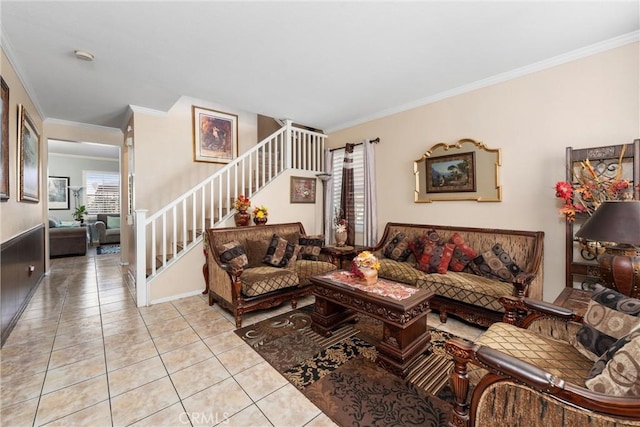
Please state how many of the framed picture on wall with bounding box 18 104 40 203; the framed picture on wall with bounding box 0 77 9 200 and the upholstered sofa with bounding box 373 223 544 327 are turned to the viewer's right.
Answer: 2

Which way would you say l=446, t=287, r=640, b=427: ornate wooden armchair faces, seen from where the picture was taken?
facing away from the viewer and to the left of the viewer

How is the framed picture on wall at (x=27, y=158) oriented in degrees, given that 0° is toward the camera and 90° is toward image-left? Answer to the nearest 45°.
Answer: approximately 270°

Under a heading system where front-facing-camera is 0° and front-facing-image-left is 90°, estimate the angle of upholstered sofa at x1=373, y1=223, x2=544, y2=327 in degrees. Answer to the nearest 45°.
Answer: approximately 45°

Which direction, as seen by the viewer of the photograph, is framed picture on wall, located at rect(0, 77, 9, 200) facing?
facing to the right of the viewer

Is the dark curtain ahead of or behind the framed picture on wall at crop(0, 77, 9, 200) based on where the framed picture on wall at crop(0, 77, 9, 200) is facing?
ahead

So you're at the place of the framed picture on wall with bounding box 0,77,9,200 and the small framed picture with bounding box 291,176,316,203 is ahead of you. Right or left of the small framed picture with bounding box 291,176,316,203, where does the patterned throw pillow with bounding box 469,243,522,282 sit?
right

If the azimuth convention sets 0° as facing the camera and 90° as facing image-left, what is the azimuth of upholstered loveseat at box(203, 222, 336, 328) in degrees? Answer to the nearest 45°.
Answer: approximately 315°

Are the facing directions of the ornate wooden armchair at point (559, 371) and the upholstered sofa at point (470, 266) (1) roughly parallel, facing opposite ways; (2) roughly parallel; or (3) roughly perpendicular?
roughly perpendicular
